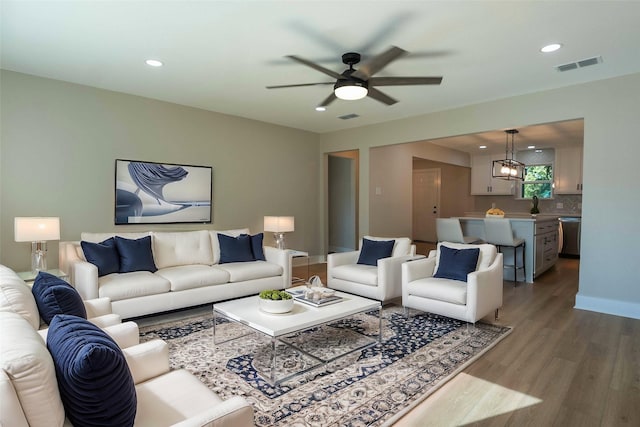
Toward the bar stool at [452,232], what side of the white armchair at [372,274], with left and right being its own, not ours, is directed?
back

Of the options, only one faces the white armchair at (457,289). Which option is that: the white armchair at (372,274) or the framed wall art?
the framed wall art

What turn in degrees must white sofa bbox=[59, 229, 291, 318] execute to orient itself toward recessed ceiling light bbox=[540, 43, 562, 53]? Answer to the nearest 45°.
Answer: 0° — it already faces it

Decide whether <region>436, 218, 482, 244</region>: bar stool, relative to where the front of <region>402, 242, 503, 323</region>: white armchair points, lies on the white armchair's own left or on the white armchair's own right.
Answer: on the white armchair's own right

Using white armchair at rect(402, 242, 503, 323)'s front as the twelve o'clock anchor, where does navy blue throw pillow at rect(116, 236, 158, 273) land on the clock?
The navy blue throw pillow is roughly at 1 o'clock from the white armchair.

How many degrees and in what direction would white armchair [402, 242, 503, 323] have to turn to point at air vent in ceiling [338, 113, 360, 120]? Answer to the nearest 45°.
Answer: approximately 90° to its right

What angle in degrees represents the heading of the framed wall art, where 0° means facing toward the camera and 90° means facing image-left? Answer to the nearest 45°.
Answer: approximately 315°

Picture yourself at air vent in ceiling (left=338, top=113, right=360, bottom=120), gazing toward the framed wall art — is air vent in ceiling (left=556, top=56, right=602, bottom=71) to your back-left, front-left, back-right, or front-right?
back-left

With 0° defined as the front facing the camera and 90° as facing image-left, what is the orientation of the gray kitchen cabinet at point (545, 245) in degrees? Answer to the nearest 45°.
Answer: approximately 315°

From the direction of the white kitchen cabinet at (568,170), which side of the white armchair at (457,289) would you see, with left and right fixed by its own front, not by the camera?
back

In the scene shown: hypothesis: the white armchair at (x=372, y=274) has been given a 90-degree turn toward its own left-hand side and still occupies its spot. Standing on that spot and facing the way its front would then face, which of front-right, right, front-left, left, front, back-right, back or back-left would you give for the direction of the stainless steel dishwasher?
left
